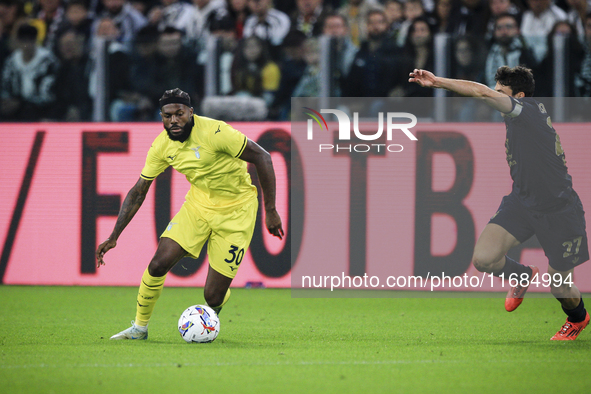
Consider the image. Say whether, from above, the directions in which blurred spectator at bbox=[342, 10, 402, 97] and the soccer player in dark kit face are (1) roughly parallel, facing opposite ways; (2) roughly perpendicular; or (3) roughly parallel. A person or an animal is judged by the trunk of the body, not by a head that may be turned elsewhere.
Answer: roughly perpendicular

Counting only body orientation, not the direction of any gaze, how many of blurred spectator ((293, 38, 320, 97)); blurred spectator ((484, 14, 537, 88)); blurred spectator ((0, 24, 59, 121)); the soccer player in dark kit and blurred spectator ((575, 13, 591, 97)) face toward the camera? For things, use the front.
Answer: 4

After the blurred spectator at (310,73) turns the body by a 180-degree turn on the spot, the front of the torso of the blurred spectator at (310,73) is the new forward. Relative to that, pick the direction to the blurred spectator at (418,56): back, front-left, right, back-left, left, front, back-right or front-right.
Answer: right

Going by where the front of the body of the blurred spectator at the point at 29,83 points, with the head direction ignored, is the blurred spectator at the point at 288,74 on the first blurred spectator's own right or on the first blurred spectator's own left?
on the first blurred spectator's own left

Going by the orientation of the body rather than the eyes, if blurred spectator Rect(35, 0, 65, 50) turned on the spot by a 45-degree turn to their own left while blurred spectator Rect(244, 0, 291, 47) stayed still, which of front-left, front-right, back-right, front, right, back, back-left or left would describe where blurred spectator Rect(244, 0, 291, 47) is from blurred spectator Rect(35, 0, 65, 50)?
front

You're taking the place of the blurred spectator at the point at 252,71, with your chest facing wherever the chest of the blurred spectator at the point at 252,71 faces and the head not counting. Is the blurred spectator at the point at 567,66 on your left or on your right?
on your left

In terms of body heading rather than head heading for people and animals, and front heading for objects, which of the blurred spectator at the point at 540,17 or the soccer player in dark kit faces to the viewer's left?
the soccer player in dark kit

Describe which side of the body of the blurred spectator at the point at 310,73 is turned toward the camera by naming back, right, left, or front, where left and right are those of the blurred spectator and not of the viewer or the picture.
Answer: front

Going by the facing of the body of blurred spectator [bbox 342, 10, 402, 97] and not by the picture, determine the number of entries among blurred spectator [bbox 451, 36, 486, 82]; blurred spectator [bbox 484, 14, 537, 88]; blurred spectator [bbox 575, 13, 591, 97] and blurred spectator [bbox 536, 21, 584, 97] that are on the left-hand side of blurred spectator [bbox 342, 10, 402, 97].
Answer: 4

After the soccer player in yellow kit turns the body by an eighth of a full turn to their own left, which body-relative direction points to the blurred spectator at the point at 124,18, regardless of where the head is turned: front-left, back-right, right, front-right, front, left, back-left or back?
back

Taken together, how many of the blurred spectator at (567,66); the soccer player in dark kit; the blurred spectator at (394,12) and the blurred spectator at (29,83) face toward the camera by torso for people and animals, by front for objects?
3

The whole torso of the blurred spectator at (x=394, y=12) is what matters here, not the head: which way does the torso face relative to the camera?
toward the camera

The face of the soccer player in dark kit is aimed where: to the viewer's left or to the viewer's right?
to the viewer's left

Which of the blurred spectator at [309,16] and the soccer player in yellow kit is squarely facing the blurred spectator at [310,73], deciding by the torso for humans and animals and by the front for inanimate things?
the blurred spectator at [309,16]

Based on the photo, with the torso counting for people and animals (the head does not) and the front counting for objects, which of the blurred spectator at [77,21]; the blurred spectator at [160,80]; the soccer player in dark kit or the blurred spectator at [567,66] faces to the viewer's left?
the soccer player in dark kit
